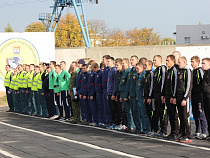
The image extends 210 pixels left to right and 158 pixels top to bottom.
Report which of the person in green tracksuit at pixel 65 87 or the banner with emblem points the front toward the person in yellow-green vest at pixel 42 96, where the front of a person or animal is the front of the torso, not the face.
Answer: the banner with emblem

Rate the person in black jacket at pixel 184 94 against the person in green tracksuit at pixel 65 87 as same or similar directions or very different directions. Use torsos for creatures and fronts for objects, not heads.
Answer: same or similar directions

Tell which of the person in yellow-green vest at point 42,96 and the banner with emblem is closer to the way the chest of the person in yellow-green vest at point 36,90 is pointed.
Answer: the person in yellow-green vest

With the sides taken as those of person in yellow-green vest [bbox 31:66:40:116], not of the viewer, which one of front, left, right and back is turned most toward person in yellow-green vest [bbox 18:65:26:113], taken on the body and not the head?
right

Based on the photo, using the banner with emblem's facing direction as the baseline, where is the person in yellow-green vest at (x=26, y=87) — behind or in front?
in front

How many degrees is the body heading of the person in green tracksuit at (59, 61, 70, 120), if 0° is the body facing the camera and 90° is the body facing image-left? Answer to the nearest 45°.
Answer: approximately 45°

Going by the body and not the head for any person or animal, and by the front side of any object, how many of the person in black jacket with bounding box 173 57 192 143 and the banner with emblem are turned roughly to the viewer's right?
0

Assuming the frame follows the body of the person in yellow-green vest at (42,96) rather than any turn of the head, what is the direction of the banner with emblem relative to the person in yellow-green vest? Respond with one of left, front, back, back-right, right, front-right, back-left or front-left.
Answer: back-right

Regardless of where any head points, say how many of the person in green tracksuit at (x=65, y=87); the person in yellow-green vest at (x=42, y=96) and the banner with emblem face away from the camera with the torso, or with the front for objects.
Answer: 0

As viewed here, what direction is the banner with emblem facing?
toward the camera

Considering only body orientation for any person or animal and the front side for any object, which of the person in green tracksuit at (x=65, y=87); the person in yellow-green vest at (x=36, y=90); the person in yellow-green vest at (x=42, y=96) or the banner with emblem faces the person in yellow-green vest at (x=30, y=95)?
the banner with emblem

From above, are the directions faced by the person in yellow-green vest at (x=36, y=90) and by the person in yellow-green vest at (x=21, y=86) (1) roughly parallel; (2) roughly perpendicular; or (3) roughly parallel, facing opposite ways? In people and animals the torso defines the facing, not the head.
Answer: roughly parallel

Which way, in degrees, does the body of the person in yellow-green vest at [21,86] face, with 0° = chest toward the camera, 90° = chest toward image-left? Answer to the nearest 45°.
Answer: approximately 45°

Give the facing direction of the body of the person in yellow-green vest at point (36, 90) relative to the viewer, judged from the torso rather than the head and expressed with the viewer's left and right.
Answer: facing the viewer and to the left of the viewer

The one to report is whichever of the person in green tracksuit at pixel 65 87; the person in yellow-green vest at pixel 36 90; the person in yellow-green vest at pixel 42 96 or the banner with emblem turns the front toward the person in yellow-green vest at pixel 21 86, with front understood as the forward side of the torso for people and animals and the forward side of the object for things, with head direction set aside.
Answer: the banner with emblem

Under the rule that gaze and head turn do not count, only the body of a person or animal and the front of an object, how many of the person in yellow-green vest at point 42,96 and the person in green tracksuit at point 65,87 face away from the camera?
0

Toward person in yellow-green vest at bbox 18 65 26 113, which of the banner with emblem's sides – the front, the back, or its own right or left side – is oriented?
front

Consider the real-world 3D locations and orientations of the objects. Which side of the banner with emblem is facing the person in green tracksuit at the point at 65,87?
front

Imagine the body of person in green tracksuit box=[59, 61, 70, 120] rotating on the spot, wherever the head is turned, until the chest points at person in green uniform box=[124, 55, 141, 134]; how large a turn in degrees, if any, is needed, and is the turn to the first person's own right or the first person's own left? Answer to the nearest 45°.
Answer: approximately 90° to the first person's own left

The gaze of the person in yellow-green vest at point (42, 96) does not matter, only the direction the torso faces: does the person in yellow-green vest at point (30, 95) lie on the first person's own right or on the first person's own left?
on the first person's own right

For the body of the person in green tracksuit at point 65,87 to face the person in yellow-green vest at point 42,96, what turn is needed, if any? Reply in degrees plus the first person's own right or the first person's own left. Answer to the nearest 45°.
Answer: approximately 90° to the first person's own right
